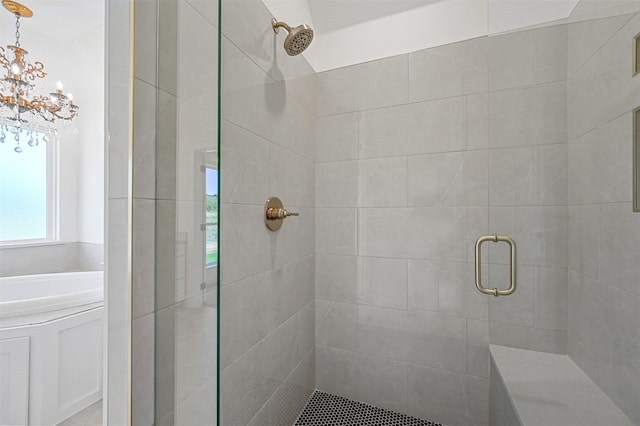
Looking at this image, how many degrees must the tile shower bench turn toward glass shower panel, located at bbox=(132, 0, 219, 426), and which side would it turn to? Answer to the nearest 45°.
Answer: approximately 45° to its left

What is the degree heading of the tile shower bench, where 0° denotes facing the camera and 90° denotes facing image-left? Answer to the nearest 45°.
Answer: approximately 90°

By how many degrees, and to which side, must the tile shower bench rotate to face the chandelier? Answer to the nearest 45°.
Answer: approximately 45° to its left

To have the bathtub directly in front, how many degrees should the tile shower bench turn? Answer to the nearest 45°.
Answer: approximately 45° to its left
